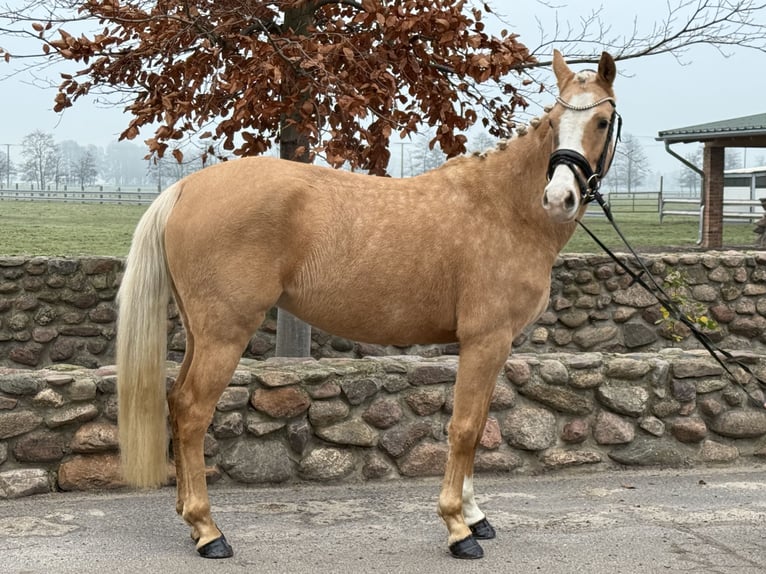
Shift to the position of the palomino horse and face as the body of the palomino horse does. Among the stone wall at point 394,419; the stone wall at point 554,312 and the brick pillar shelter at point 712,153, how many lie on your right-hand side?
0

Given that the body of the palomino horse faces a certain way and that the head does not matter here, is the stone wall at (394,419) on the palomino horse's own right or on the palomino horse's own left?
on the palomino horse's own left

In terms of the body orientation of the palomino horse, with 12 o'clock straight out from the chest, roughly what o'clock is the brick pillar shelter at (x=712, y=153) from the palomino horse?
The brick pillar shelter is roughly at 10 o'clock from the palomino horse.

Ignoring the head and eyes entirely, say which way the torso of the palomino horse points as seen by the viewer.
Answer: to the viewer's right
